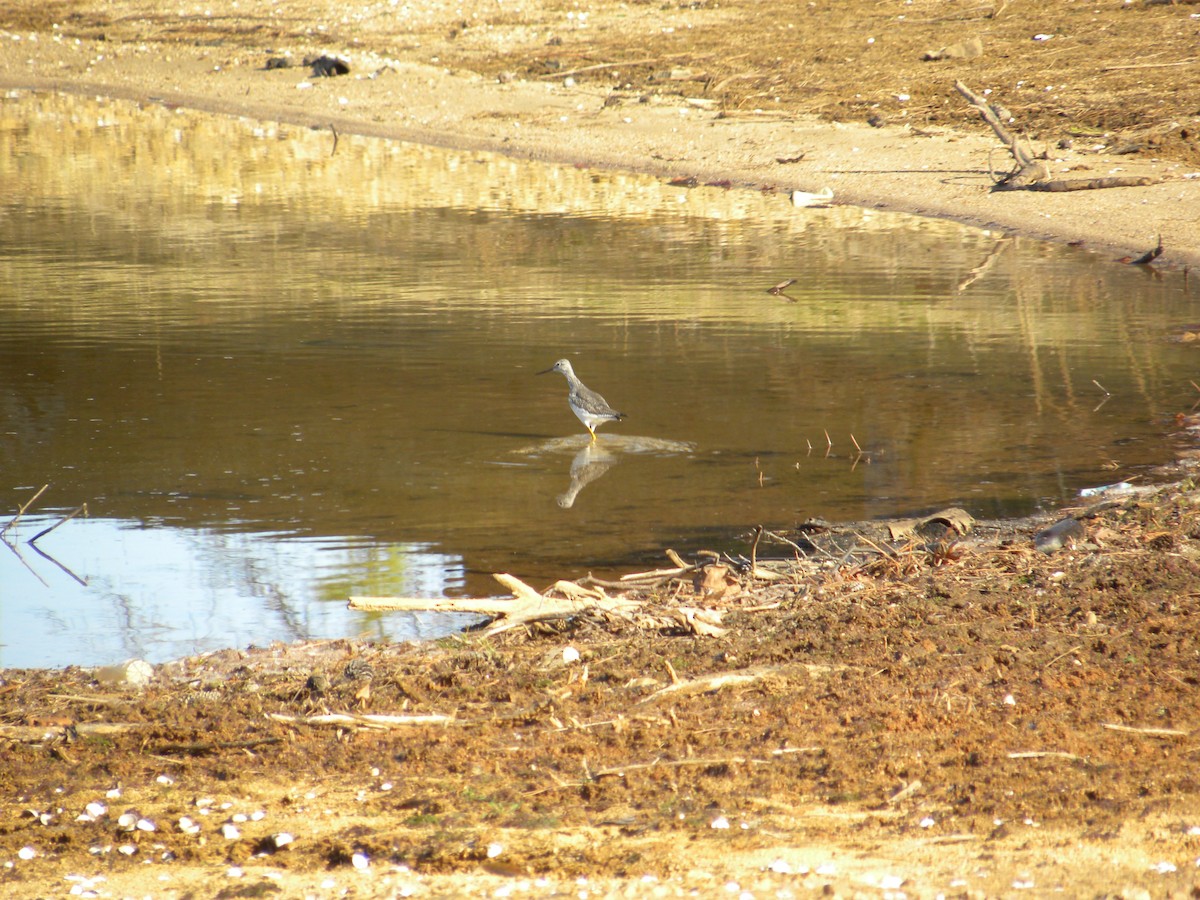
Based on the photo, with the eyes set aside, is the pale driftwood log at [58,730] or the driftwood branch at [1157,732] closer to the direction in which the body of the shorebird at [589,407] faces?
the pale driftwood log

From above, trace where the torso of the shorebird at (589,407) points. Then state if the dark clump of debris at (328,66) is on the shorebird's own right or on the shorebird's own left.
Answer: on the shorebird's own right

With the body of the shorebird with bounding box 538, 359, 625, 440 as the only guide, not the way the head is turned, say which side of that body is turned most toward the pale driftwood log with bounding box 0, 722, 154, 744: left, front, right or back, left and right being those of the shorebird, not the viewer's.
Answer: left

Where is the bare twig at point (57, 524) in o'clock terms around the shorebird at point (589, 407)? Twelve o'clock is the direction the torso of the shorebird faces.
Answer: The bare twig is roughly at 11 o'clock from the shorebird.

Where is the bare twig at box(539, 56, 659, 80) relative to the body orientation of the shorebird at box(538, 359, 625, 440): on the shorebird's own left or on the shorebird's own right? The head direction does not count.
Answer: on the shorebird's own right

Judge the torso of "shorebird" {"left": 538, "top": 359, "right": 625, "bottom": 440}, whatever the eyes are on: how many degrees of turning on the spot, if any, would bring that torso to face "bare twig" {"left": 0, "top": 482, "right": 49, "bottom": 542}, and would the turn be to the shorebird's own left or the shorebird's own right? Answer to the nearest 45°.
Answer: approximately 45° to the shorebird's own left

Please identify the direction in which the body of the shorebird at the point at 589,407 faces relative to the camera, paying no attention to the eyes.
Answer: to the viewer's left

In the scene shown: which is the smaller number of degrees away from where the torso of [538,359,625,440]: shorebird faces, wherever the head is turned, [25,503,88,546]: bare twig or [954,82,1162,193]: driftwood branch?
the bare twig

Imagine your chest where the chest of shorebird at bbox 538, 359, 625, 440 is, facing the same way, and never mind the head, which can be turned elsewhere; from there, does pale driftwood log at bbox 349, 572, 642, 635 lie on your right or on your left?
on your left

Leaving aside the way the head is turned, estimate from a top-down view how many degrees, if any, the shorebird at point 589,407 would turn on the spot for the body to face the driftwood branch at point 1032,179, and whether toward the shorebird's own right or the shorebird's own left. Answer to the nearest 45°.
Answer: approximately 135° to the shorebird's own right
